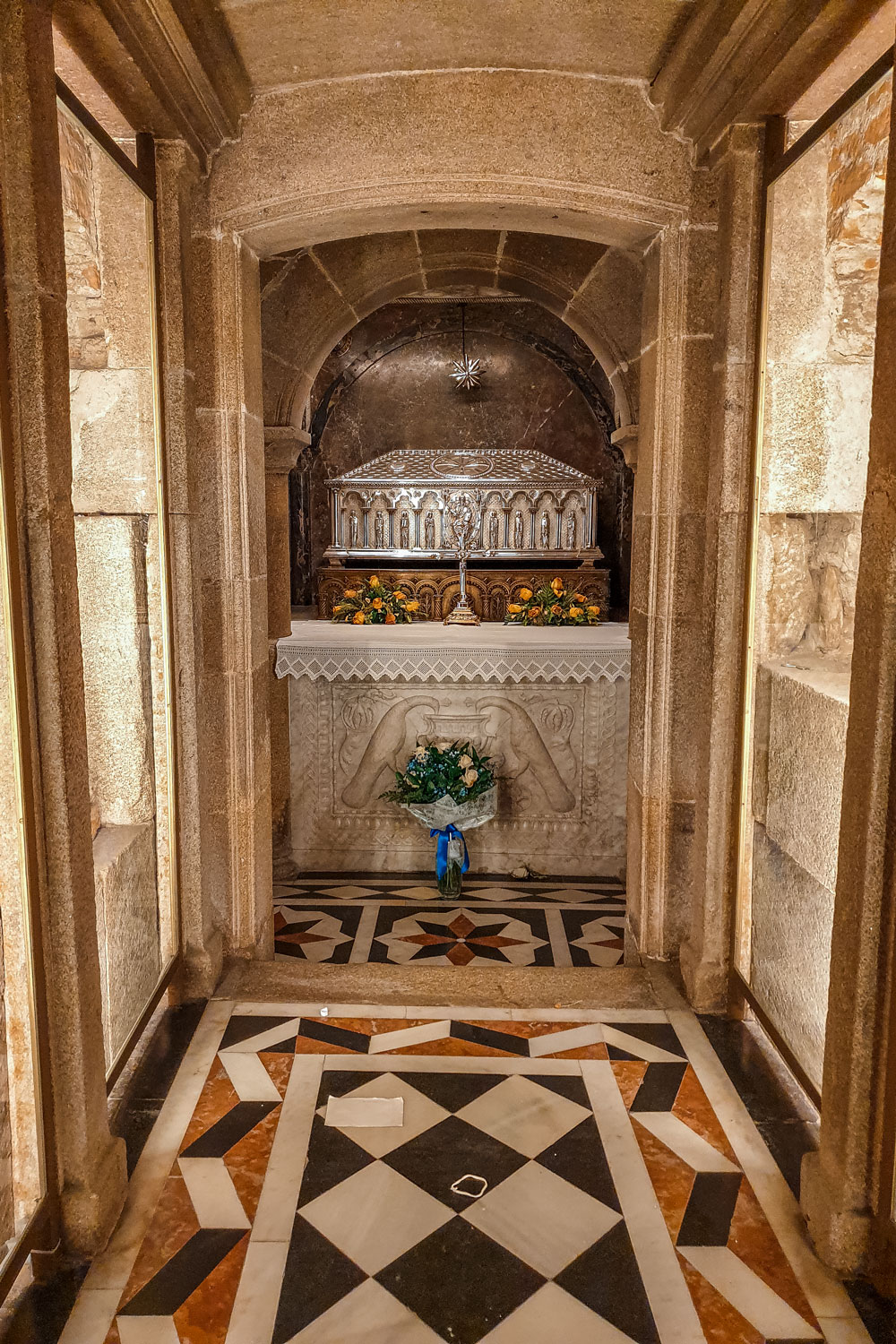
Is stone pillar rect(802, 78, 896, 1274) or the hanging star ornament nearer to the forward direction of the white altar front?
the stone pillar

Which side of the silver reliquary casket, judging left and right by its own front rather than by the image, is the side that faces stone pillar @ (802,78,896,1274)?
front

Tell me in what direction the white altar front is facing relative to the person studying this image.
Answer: facing the viewer

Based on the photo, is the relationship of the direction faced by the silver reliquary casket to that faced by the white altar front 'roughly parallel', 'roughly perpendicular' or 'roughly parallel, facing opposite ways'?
roughly parallel

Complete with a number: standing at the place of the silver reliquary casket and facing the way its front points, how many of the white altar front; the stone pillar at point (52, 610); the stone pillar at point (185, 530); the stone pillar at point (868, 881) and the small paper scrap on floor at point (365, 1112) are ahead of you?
5

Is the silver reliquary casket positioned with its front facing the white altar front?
yes

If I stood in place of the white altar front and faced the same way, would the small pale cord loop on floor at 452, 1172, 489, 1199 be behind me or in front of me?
in front

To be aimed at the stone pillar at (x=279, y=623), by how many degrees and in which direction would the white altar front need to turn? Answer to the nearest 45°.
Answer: approximately 90° to its right

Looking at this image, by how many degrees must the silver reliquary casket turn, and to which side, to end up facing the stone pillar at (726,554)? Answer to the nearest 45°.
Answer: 0° — it already faces it

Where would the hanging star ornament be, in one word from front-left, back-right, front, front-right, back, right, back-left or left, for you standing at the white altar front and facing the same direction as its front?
back

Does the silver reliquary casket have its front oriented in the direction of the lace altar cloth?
yes

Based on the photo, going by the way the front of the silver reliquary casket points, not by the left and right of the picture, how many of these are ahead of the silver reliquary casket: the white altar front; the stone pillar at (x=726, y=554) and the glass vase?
3

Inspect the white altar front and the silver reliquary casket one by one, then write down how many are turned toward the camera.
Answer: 2
